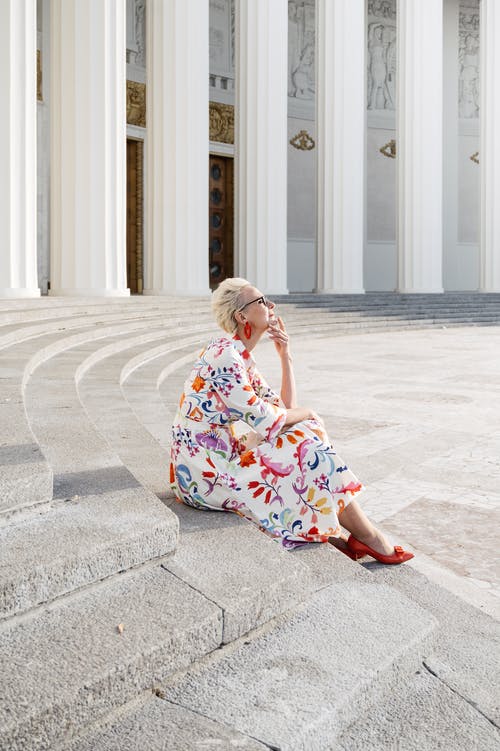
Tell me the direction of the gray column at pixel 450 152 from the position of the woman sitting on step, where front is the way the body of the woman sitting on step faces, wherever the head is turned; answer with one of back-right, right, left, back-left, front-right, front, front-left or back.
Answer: left

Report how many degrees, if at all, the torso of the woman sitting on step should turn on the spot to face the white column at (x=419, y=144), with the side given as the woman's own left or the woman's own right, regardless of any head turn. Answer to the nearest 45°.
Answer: approximately 90° to the woman's own left

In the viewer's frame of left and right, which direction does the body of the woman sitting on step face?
facing to the right of the viewer

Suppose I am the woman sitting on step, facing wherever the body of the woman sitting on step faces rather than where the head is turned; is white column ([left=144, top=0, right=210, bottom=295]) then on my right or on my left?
on my left

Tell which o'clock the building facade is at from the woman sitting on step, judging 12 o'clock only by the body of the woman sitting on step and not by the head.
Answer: The building facade is roughly at 9 o'clock from the woman sitting on step.

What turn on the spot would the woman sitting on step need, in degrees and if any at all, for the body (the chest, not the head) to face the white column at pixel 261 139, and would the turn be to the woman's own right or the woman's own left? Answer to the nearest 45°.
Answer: approximately 90° to the woman's own left

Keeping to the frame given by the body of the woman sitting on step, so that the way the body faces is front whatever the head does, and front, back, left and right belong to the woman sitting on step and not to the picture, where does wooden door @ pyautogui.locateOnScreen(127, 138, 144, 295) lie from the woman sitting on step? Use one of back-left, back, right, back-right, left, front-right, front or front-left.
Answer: left

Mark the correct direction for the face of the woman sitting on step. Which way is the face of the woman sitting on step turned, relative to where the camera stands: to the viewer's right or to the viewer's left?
to the viewer's right

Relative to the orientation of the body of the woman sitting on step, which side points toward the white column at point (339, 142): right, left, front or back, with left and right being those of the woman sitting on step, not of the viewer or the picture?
left

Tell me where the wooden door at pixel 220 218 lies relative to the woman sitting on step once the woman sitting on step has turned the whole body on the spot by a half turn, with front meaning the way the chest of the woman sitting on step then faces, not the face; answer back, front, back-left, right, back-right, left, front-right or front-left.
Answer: right
